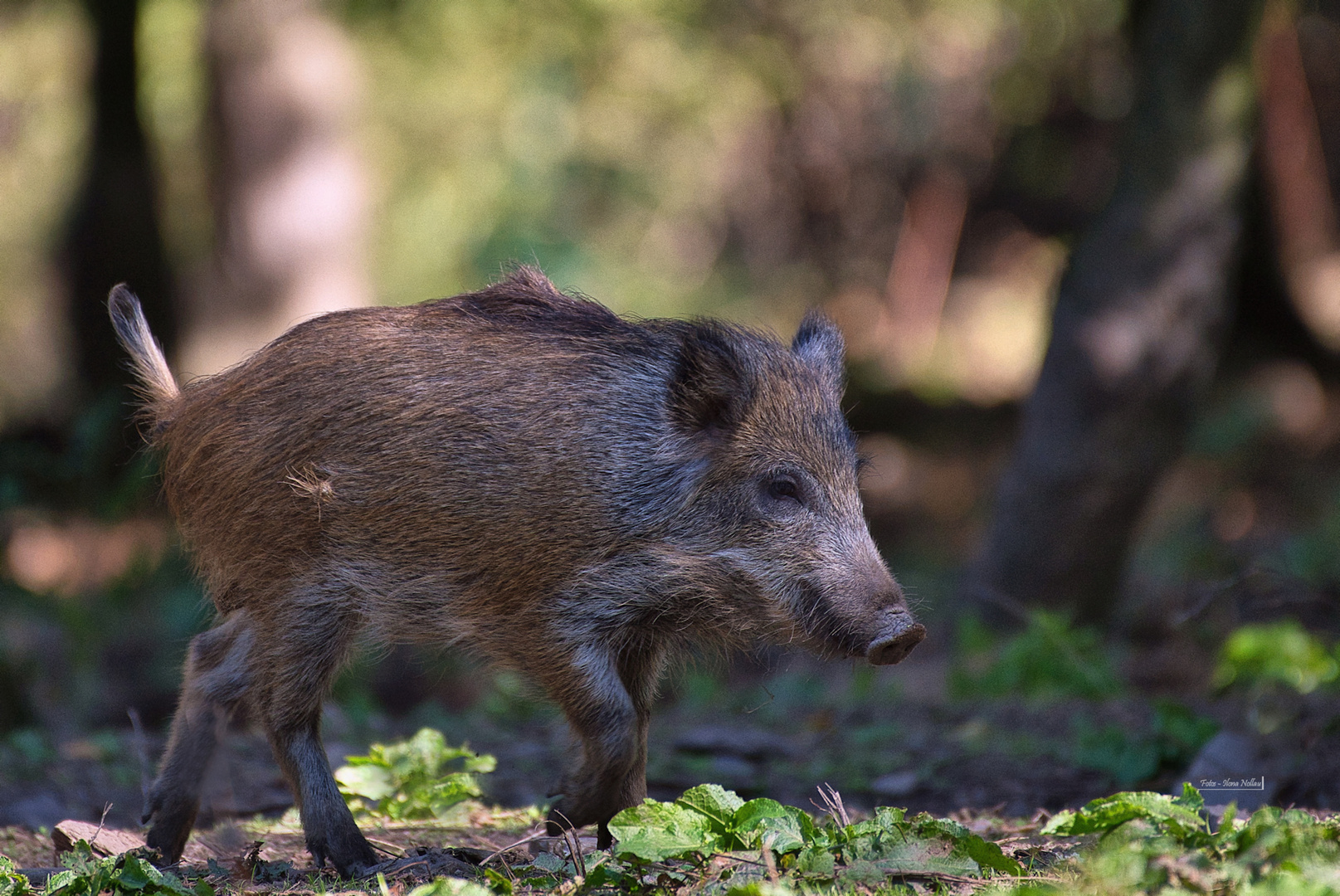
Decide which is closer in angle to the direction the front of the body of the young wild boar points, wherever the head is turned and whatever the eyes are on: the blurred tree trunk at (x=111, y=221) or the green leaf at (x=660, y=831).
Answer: the green leaf

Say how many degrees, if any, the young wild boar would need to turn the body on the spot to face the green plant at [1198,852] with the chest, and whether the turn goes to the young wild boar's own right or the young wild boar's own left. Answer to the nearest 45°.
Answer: approximately 45° to the young wild boar's own right

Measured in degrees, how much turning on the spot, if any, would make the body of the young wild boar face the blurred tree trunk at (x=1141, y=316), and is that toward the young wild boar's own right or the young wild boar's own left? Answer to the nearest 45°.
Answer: approximately 45° to the young wild boar's own left

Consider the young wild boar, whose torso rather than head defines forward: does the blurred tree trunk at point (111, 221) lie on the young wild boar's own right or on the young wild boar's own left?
on the young wild boar's own left

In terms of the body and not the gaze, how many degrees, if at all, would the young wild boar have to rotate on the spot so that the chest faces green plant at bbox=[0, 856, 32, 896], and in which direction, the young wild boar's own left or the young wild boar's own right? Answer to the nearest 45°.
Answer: approximately 135° to the young wild boar's own right

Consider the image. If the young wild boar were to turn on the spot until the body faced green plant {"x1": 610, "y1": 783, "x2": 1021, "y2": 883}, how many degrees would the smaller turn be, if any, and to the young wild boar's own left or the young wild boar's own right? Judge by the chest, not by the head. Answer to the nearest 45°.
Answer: approximately 45° to the young wild boar's own right

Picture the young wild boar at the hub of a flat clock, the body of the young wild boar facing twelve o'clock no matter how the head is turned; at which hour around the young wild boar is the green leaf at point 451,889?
The green leaf is roughly at 3 o'clock from the young wild boar.

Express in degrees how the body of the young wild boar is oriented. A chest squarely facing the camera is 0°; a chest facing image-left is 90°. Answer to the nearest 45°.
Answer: approximately 270°

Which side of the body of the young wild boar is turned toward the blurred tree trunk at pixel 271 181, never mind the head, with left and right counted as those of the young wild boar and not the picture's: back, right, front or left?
left

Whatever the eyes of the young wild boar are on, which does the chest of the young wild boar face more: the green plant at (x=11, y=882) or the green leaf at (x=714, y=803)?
the green leaf

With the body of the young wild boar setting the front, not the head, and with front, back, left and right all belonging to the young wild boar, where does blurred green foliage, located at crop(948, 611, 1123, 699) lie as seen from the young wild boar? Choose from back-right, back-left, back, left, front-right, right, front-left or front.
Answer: front-left
